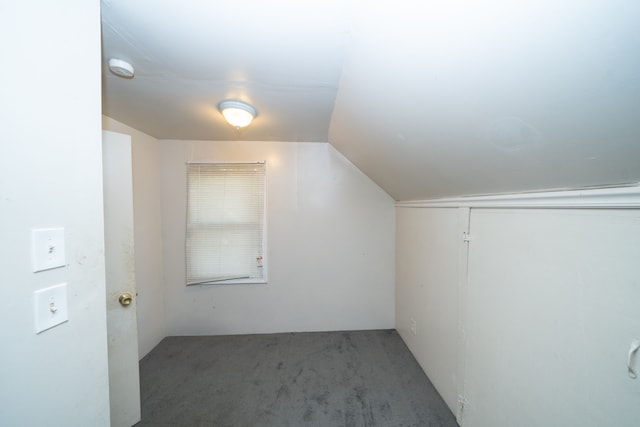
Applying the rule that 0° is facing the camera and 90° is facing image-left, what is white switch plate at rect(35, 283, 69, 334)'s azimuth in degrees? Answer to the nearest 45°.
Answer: approximately 315°

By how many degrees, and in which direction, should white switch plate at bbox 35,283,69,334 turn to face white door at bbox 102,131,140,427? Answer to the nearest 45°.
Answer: approximately 135° to its left

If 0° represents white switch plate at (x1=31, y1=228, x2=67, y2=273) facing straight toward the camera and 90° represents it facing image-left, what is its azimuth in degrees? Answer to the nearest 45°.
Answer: approximately 315°
